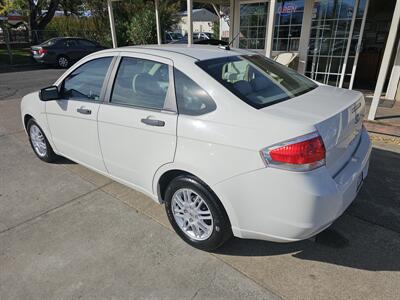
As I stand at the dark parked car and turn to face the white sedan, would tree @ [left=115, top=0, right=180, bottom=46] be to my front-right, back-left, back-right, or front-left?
back-left

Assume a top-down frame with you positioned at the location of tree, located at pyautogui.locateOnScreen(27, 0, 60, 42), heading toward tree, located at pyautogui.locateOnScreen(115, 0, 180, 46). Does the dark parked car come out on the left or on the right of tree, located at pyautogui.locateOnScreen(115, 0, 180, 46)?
right

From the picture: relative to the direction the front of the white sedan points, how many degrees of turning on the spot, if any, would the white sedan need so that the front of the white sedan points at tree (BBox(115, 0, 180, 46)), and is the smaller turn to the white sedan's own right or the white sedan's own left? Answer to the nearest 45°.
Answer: approximately 45° to the white sedan's own right

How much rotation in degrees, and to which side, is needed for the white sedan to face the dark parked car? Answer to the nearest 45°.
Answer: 0° — it already faces it

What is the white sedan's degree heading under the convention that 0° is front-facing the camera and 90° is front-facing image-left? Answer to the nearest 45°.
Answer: approximately 135°

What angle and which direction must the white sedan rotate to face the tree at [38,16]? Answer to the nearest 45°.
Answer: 0° — it already faces it
